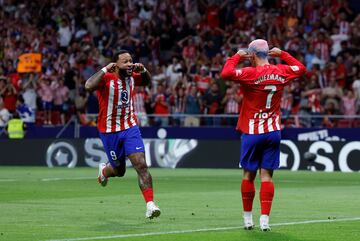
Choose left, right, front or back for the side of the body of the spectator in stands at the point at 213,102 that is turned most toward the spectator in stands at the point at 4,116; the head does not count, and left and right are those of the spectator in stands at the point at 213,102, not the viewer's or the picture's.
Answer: right

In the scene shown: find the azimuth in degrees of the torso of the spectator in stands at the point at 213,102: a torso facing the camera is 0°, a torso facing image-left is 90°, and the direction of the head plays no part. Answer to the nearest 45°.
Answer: approximately 0°
